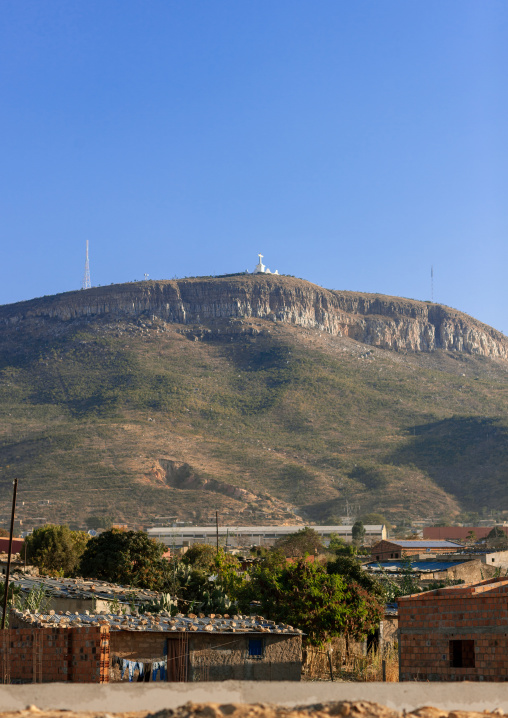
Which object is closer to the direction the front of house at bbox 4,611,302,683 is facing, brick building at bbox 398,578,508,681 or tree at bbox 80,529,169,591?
the brick building

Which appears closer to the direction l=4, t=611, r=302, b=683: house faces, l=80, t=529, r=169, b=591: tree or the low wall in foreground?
the low wall in foreground

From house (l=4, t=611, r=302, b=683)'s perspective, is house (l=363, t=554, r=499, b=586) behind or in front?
behind

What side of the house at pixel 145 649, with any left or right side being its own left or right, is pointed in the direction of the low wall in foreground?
front

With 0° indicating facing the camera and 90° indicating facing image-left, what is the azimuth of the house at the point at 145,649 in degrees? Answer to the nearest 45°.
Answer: approximately 0°

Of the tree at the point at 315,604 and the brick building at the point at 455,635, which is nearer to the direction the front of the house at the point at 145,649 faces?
the brick building

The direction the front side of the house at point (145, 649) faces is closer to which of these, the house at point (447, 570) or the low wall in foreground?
the low wall in foreground

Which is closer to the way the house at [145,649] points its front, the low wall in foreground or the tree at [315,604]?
the low wall in foreground

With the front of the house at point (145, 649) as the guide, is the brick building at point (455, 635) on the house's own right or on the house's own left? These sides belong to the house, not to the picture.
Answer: on the house's own left

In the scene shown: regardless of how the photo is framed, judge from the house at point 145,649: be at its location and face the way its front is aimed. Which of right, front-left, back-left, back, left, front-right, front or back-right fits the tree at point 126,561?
back
